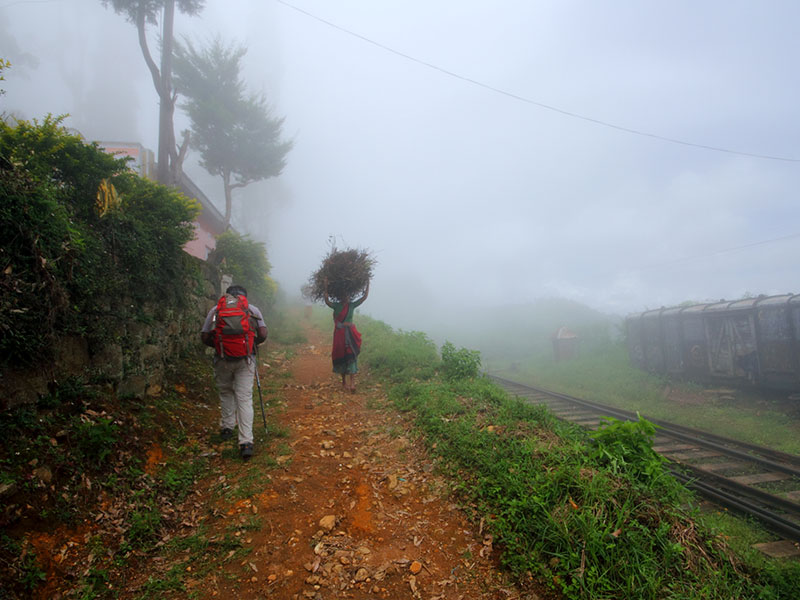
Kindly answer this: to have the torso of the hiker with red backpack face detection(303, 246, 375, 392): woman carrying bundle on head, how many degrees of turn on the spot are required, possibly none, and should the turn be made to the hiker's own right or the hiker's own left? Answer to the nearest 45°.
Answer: approximately 45° to the hiker's own right

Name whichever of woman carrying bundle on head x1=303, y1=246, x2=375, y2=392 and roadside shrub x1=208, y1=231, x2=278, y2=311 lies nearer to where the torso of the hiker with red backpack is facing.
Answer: the roadside shrub

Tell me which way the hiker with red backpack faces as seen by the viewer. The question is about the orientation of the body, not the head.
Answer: away from the camera

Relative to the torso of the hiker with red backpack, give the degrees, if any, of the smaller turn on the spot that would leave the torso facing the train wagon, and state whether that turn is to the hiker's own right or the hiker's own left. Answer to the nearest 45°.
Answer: approximately 90° to the hiker's own right

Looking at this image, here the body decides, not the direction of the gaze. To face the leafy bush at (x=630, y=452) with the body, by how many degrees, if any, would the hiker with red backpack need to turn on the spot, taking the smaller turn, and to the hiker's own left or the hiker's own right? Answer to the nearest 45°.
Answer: approximately 135° to the hiker's own right

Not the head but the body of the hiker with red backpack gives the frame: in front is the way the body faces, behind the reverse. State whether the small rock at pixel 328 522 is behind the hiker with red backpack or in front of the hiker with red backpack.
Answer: behind

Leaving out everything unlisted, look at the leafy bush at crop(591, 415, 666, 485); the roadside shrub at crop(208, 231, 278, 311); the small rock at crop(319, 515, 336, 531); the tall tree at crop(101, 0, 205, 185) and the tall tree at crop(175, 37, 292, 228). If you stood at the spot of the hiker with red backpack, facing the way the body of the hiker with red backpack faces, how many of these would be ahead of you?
3

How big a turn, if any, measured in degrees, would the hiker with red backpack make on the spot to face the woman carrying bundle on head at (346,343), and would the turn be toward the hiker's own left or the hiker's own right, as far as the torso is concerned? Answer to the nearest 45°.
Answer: approximately 45° to the hiker's own right

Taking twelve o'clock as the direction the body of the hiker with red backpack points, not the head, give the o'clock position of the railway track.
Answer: The railway track is roughly at 3 o'clock from the hiker with red backpack.

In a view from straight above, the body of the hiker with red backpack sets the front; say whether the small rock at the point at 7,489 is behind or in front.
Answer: behind

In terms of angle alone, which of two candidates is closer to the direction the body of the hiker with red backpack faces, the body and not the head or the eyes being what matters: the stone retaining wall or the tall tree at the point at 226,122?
the tall tree
